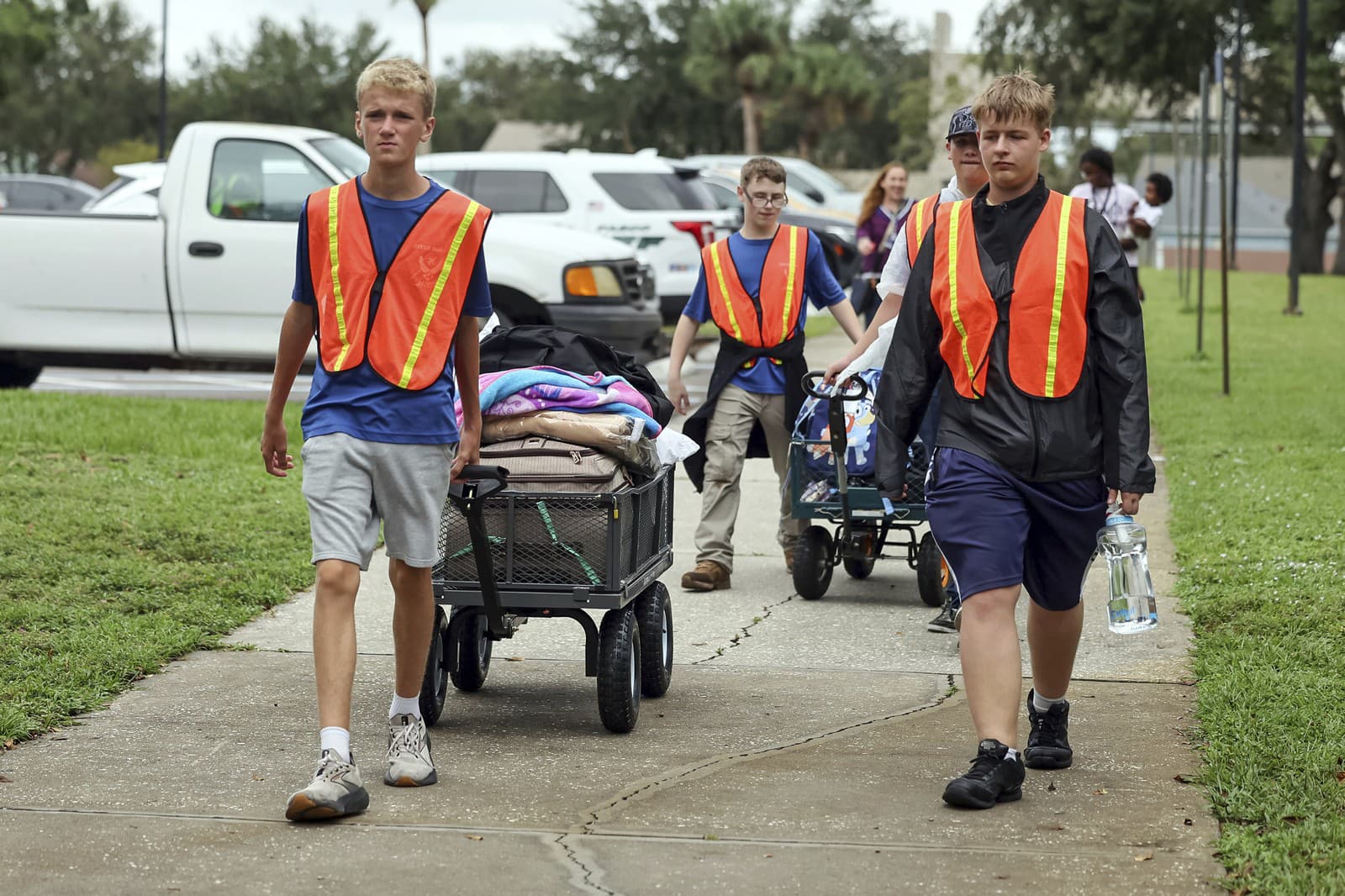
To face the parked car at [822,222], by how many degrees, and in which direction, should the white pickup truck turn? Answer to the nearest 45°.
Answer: approximately 45° to its left

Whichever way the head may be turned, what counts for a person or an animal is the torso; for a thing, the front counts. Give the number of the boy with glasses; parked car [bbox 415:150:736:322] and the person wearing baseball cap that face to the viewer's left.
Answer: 1

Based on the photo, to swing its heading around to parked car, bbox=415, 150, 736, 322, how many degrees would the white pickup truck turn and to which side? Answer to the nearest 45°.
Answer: approximately 45° to its left

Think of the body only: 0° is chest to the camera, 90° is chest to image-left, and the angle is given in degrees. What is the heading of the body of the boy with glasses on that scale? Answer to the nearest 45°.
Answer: approximately 0°

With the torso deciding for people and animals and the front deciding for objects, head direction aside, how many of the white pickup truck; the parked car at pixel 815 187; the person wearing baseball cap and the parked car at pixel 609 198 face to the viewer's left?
1

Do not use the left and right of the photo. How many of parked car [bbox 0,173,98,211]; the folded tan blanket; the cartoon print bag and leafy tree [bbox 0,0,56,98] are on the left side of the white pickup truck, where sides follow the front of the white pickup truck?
2

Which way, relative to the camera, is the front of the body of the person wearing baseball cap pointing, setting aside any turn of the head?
toward the camera

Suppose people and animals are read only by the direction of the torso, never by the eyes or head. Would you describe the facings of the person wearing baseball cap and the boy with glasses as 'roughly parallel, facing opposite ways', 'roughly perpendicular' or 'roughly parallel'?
roughly parallel

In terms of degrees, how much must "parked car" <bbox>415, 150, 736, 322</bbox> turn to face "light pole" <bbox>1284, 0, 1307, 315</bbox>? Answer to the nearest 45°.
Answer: approximately 135° to its right

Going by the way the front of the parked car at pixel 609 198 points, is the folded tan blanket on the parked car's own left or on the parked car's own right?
on the parked car's own left

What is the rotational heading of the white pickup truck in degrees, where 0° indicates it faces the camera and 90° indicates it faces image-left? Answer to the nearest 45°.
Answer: approximately 270°
